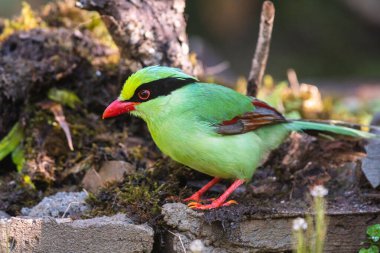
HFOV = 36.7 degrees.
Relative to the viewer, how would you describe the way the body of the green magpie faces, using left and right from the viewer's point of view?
facing to the left of the viewer

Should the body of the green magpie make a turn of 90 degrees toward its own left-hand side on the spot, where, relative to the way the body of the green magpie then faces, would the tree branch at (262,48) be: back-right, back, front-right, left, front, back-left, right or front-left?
back

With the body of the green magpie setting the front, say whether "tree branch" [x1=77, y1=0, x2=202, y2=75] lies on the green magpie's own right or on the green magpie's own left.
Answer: on the green magpie's own right

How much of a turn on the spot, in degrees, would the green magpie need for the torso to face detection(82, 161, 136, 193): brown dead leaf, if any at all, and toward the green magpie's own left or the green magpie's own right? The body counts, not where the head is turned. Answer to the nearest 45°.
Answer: approximately 45° to the green magpie's own right
